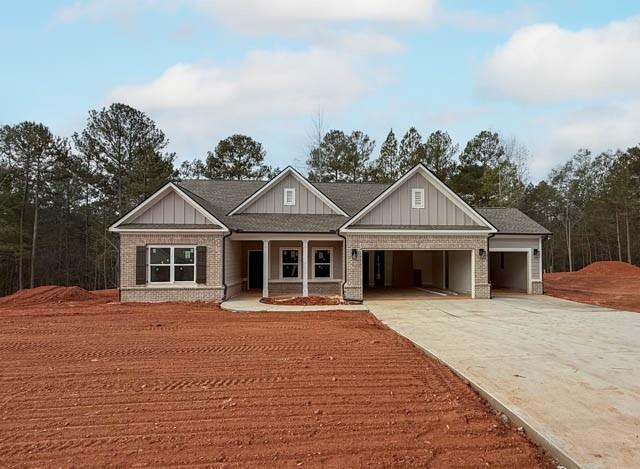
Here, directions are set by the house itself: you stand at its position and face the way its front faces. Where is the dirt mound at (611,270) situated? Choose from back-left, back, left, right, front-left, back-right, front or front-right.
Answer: back-left

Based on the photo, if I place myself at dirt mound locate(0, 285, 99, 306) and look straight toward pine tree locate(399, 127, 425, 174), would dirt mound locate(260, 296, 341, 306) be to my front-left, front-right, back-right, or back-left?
front-right

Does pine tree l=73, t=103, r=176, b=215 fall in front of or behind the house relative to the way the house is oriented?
behind

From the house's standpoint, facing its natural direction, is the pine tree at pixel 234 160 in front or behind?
behind

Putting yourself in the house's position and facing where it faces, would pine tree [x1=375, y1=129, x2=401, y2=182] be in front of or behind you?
behind

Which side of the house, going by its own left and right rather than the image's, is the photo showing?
front

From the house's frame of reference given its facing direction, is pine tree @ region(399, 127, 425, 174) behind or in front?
behind

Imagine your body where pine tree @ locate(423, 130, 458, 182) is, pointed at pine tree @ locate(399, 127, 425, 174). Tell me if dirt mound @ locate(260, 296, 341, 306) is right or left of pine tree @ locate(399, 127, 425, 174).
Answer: left

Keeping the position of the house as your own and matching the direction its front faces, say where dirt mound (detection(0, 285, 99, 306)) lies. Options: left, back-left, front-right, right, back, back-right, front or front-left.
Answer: right

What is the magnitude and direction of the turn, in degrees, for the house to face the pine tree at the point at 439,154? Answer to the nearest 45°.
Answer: approximately 135° to its left

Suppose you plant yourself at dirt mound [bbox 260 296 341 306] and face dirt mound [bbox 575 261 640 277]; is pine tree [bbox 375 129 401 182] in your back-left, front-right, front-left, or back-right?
front-left
